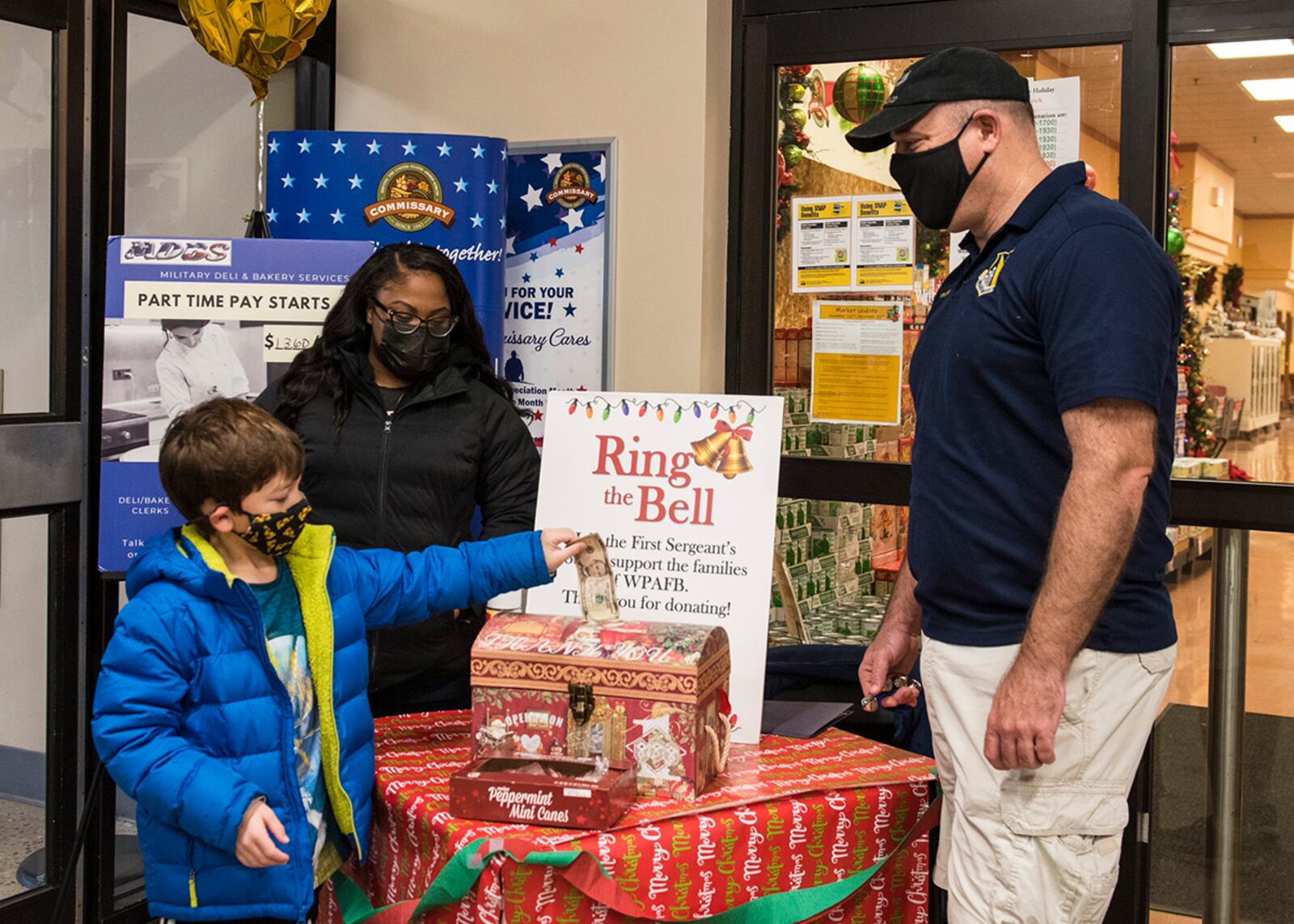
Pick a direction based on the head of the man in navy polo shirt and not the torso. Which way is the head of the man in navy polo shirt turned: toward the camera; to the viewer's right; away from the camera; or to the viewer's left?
to the viewer's left

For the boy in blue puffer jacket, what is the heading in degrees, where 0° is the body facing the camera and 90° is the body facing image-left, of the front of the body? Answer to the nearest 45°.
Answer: approximately 315°

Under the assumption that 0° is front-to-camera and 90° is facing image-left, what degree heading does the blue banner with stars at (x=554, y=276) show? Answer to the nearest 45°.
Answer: approximately 0°

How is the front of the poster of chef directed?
toward the camera

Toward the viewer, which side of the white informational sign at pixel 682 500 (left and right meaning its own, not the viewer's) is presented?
front

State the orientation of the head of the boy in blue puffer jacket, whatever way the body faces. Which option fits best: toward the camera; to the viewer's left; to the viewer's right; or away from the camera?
to the viewer's right

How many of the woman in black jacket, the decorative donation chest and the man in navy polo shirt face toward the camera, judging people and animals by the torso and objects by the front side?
2

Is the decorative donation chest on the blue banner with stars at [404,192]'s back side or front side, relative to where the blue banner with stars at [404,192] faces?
on the front side

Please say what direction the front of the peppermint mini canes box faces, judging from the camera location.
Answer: facing the viewer
